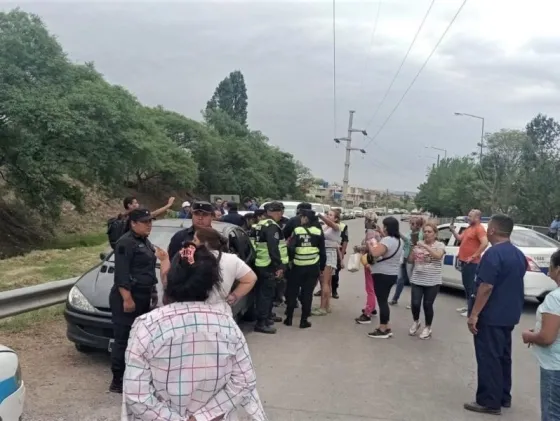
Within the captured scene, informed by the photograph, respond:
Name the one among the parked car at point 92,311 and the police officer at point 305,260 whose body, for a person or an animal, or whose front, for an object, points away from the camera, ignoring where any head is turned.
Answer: the police officer

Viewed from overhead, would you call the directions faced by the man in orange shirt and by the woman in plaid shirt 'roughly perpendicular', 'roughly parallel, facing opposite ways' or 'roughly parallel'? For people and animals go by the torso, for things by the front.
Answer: roughly perpendicular

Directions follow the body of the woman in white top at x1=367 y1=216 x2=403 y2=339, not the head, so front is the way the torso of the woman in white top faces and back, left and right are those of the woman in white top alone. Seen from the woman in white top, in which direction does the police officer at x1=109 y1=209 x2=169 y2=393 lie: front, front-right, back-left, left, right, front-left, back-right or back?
front-left

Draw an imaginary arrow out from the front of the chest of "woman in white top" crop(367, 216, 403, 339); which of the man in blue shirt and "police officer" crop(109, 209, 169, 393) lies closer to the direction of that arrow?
the police officer

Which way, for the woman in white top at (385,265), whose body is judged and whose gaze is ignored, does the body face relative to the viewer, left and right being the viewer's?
facing to the left of the viewer

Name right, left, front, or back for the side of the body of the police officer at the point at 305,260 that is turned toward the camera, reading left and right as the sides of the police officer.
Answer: back

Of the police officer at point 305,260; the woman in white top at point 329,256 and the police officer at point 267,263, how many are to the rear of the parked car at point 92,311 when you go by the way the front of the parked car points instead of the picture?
3

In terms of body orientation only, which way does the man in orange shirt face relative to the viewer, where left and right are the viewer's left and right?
facing the viewer and to the left of the viewer

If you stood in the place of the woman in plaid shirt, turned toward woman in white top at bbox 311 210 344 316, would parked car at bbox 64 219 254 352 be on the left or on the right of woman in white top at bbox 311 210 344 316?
left

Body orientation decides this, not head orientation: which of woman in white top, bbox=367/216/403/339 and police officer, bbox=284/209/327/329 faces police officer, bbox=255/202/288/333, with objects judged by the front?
the woman in white top

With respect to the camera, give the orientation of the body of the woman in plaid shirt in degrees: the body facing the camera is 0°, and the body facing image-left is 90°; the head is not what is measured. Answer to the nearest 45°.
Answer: approximately 180°

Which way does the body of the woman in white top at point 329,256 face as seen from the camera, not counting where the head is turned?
to the viewer's left

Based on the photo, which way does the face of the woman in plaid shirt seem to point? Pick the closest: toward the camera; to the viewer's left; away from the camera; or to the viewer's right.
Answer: away from the camera
